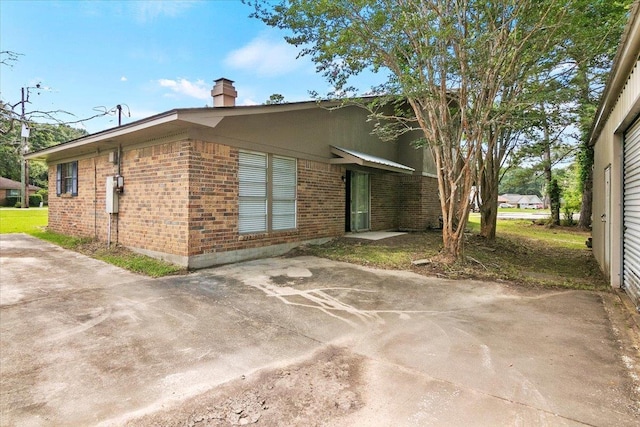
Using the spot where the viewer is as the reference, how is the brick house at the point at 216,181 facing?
facing the viewer and to the right of the viewer

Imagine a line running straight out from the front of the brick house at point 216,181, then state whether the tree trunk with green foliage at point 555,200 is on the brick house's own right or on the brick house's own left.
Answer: on the brick house's own left

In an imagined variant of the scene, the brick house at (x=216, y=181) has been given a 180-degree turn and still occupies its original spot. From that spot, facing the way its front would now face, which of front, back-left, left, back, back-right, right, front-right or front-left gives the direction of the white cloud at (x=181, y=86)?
front-right

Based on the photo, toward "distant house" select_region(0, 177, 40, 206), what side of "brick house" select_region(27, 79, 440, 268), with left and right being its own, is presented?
back
